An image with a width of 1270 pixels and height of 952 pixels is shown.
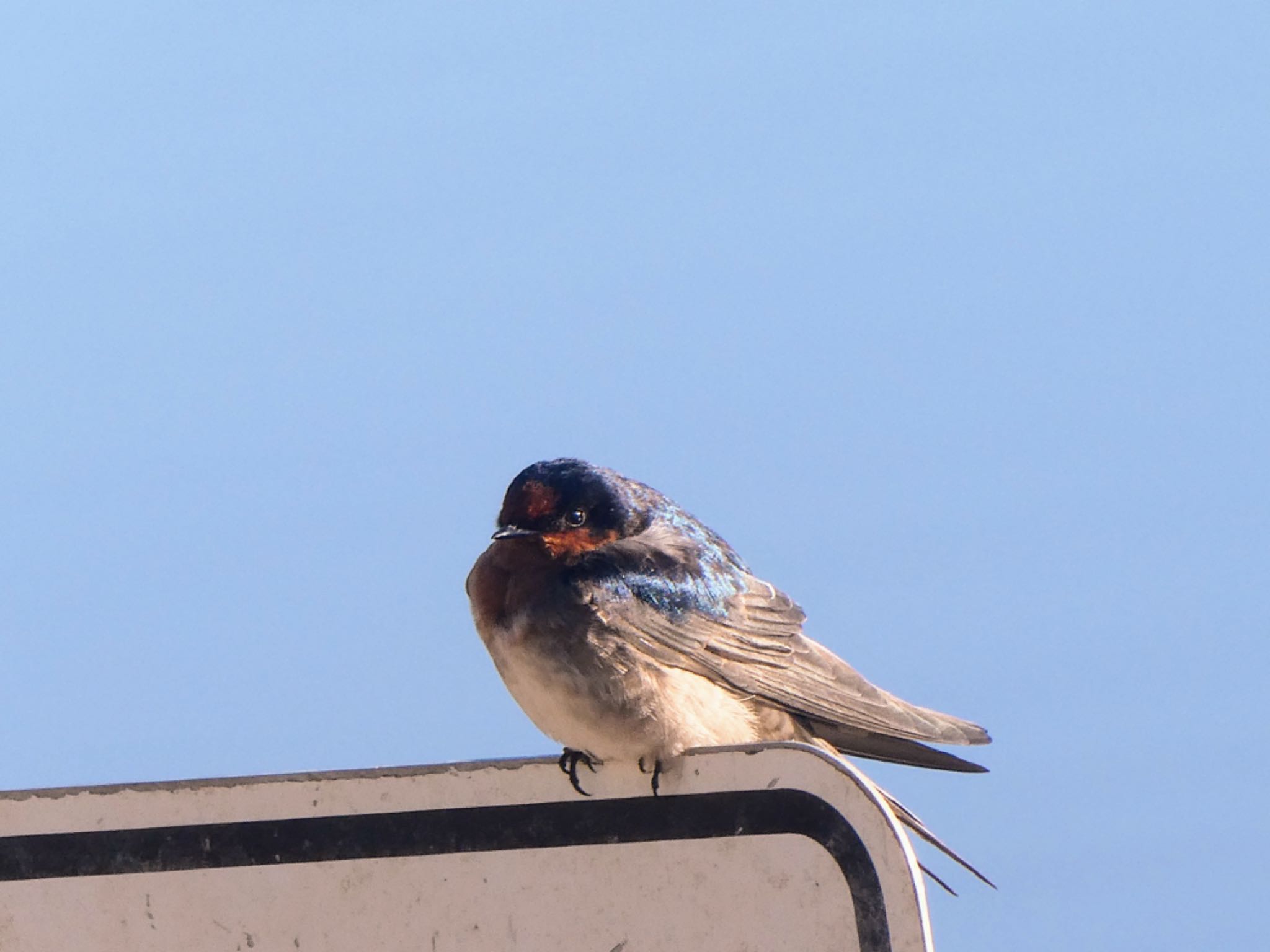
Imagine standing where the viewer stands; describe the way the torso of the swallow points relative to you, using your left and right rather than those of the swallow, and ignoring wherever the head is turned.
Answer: facing the viewer and to the left of the viewer
